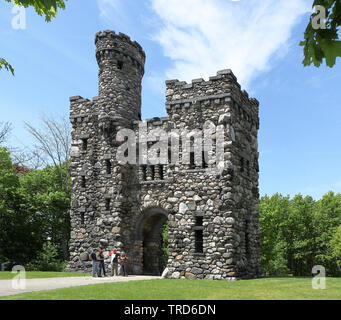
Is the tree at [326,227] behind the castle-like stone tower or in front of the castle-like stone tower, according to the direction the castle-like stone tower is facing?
behind

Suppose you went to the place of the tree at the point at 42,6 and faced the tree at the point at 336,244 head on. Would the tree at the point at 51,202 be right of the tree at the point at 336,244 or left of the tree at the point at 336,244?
left

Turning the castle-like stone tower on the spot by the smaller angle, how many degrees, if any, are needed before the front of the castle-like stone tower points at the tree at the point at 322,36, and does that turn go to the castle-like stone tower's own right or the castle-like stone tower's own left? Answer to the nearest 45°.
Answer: approximately 45° to the castle-like stone tower's own left

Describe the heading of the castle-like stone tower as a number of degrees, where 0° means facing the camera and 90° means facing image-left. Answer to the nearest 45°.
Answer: approximately 45°

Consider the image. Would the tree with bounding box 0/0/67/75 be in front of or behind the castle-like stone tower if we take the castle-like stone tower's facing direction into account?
in front

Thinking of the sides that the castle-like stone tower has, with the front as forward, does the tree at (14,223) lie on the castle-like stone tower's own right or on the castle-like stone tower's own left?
on the castle-like stone tower's own right
